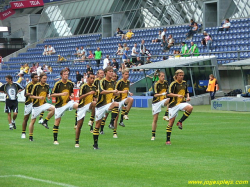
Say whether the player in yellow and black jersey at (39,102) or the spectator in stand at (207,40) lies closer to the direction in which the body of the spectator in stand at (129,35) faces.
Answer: the player in yellow and black jersey

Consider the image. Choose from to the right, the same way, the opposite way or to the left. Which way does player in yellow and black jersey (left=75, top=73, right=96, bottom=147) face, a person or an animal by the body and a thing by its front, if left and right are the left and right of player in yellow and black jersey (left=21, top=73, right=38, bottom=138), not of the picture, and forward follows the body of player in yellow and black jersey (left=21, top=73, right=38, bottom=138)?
the same way

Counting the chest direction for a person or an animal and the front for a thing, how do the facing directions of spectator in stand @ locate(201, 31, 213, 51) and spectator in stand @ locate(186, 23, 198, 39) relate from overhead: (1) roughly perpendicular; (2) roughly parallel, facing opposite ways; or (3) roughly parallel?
roughly parallel

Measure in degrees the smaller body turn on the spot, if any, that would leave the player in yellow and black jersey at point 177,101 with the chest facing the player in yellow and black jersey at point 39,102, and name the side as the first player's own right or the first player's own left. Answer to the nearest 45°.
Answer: approximately 135° to the first player's own right

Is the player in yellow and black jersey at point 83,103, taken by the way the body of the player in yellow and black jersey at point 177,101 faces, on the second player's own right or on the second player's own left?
on the second player's own right

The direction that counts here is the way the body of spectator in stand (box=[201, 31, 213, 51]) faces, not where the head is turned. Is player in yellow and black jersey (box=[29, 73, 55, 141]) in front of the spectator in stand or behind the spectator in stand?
in front

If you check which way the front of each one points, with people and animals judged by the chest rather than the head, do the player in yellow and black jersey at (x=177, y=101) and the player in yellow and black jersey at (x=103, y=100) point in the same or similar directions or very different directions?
same or similar directions

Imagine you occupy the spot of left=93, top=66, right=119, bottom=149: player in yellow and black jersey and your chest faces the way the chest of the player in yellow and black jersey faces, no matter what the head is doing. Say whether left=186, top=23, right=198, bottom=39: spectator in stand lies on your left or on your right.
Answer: on your left

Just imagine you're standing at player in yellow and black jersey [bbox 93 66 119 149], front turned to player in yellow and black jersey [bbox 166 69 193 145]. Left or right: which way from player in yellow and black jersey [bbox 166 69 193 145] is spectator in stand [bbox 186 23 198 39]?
left

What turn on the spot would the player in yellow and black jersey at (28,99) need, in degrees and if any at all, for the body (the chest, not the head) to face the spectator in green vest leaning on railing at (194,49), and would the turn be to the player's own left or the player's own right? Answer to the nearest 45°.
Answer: approximately 90° to the player's own left

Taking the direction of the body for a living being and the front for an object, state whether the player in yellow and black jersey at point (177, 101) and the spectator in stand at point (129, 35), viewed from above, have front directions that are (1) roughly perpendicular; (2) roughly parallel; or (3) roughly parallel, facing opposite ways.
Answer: roughly perpendicular

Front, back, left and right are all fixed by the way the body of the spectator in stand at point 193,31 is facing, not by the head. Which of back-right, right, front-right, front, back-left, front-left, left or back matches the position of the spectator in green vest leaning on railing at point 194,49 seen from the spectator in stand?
front-left
